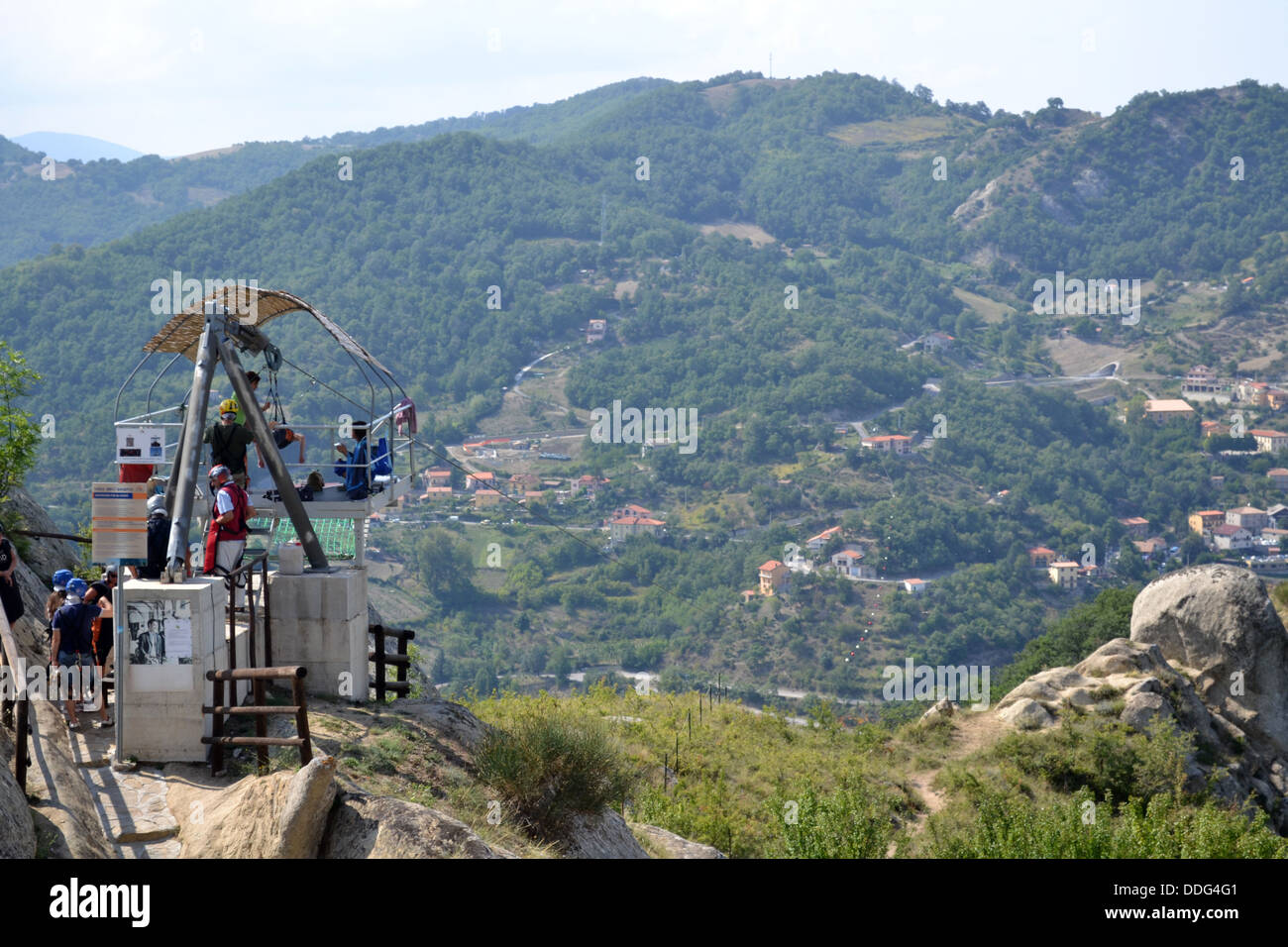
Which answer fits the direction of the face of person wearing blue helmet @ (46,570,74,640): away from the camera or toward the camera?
away from the camera

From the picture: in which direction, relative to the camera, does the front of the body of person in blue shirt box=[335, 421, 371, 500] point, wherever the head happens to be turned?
to the viewer's left

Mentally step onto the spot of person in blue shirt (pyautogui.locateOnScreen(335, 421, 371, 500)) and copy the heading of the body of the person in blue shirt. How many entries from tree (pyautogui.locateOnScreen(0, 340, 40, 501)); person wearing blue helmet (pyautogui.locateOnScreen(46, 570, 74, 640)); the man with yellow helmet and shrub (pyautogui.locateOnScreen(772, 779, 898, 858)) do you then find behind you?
1

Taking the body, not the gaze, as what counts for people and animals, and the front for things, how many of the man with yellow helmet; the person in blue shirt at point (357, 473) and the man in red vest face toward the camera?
1

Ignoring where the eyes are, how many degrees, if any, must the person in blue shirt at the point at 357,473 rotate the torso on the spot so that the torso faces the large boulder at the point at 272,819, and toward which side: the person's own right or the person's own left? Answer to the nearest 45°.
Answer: approximately 90° to the person's own left
